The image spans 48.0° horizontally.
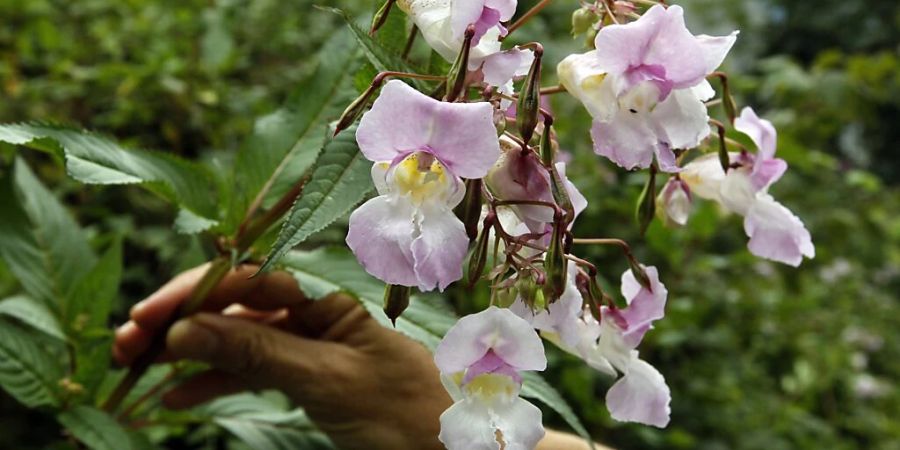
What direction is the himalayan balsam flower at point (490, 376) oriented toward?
toward the camera

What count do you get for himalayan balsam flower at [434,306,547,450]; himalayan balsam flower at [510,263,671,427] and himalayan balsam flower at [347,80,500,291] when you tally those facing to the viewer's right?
1

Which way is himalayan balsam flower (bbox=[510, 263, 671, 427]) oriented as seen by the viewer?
to the viewer's right

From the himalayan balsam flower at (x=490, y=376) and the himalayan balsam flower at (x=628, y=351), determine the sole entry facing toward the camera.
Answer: the himalayan balsam flower at (x=490, y=376)

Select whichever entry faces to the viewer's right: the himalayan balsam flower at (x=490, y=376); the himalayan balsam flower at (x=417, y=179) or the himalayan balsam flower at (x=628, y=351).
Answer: the himalayan balsam flower at (x=628, y=351)

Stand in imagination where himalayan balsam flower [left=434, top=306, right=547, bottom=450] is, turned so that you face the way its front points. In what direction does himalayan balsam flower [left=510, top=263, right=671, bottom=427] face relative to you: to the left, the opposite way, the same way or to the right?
to the left

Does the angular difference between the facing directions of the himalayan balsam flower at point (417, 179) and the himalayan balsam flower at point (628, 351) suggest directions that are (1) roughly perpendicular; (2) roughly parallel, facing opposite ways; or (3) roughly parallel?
roughly perpendicular

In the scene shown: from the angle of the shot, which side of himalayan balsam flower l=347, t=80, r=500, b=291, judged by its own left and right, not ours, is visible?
front

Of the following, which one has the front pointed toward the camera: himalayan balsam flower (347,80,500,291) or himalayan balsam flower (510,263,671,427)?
himalayan balsam flower (347,80,500,291)
